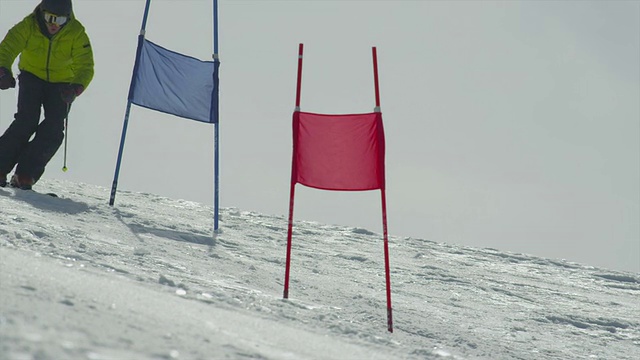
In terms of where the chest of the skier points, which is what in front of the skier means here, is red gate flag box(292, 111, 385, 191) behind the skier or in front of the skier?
in front

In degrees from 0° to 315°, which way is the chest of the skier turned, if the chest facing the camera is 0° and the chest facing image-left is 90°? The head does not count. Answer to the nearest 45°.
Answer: approximately 0°

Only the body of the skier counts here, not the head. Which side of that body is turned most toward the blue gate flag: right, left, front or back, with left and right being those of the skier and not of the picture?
left

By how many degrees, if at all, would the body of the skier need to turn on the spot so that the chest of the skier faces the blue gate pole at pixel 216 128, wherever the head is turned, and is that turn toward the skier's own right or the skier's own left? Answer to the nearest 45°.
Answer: approximately 90° to the skier's own left
